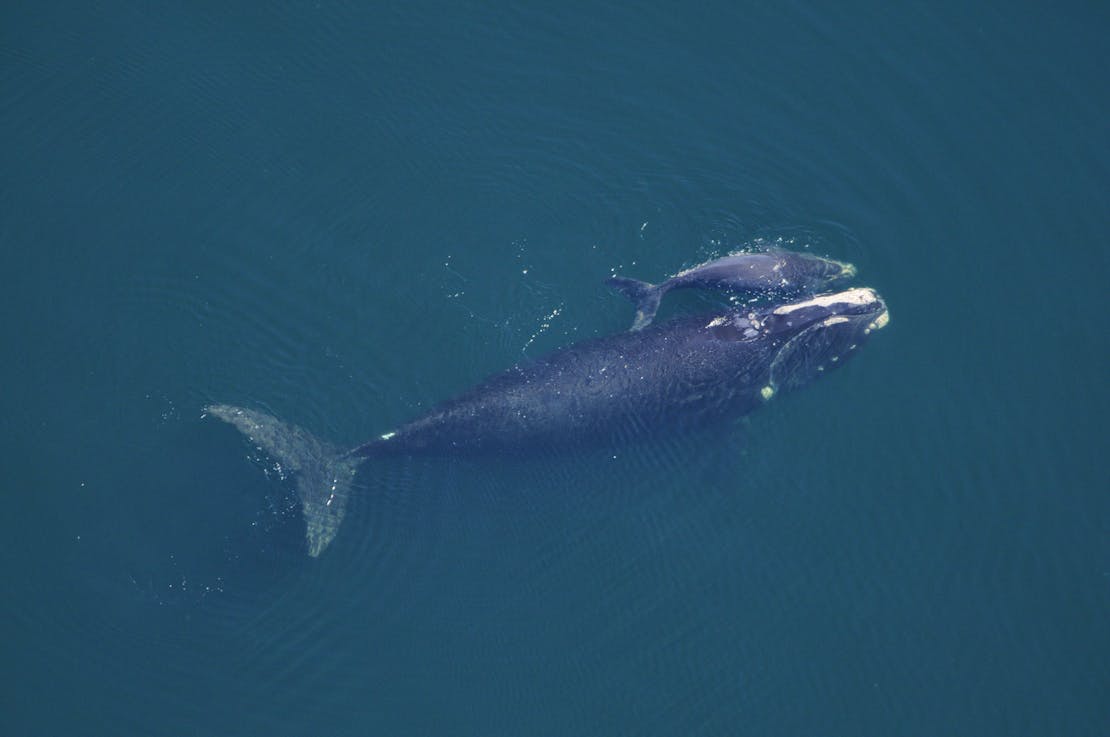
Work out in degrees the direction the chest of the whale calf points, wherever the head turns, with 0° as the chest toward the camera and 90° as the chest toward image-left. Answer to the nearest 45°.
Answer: approximately 270°
